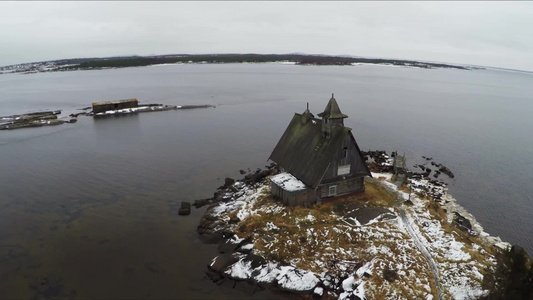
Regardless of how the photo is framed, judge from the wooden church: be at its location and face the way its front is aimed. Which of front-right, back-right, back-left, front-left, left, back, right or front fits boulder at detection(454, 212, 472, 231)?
front-left

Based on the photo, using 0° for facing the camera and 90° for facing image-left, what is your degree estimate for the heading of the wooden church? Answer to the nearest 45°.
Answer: approximately 315°

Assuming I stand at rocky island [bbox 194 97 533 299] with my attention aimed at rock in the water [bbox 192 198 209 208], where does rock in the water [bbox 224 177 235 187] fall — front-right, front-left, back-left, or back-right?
front-right

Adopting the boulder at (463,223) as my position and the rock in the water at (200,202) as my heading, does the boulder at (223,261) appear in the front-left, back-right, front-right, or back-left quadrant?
front-left

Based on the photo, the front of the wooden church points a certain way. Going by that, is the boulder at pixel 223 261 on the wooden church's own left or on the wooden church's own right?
on the wooden church's own right

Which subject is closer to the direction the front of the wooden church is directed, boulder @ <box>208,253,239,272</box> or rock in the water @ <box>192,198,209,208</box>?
the boulder

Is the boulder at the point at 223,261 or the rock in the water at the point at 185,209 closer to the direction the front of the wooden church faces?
the boulder

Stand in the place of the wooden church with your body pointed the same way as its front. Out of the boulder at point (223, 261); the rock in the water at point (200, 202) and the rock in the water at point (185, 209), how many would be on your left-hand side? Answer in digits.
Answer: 0

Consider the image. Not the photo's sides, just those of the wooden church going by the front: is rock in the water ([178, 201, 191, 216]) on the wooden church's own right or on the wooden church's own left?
on the wooden church's own right
